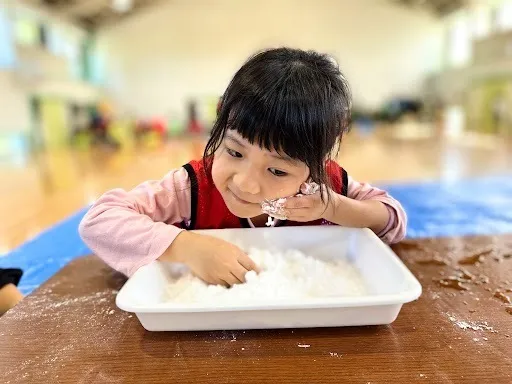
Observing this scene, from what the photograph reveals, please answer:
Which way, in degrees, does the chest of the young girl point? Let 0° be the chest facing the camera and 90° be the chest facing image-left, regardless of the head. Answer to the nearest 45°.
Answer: approximately 0°
